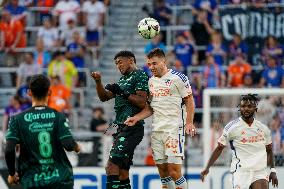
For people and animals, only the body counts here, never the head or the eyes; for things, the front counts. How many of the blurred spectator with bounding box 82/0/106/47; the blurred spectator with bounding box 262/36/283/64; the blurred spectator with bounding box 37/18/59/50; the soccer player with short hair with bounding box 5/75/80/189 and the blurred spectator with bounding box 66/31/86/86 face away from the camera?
1

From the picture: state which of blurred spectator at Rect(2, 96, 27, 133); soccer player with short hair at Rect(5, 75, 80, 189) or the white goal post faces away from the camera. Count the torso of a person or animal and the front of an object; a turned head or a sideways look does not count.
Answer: the soccer player with short hair

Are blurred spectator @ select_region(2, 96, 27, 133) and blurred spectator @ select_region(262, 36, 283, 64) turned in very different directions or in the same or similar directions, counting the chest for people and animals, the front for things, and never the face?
same or similar directions

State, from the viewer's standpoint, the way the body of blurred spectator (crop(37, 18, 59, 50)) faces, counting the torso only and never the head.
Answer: toward the camera

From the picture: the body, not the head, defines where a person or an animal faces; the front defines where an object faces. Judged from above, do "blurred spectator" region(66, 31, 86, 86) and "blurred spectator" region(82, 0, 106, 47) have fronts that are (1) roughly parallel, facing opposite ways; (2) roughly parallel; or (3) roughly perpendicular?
roughly parallel

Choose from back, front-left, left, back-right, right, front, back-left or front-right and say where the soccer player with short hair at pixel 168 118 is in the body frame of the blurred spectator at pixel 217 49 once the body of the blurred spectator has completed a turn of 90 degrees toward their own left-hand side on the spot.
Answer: right

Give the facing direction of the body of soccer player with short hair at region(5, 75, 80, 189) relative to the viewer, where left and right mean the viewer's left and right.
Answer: facing away from the viewer

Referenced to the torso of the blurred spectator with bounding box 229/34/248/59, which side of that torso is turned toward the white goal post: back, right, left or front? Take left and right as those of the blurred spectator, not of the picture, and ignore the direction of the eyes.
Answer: front

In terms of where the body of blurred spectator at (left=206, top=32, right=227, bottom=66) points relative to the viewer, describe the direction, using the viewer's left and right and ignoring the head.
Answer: facing the viewer

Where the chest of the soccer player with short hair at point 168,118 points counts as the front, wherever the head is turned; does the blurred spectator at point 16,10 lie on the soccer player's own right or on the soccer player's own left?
on the soccer player's own right

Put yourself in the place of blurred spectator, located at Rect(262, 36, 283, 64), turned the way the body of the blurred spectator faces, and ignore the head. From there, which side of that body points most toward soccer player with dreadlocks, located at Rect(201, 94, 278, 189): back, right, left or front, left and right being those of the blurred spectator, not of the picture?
front

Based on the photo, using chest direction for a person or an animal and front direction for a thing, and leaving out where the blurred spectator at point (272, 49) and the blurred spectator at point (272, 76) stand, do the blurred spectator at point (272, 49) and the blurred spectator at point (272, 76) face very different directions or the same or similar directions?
same or similar directions

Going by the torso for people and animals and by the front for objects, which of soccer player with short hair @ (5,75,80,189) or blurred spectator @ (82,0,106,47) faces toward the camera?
the blurred spectator

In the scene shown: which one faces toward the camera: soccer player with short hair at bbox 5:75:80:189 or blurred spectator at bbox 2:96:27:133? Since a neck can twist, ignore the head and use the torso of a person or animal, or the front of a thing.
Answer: the blurred spectator

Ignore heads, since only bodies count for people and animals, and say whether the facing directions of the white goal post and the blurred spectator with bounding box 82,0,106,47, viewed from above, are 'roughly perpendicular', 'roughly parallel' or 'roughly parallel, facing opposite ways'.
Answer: roughly parallel

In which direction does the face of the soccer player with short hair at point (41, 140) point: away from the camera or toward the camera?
away from the camera

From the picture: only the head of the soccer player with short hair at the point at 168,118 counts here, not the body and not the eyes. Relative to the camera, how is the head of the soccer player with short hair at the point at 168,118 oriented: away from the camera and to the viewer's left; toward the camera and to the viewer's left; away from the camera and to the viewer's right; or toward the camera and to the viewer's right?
toward the camera and to the viewer's left

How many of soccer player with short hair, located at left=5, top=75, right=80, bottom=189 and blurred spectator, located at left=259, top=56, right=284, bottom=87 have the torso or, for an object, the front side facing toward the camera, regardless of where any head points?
1
